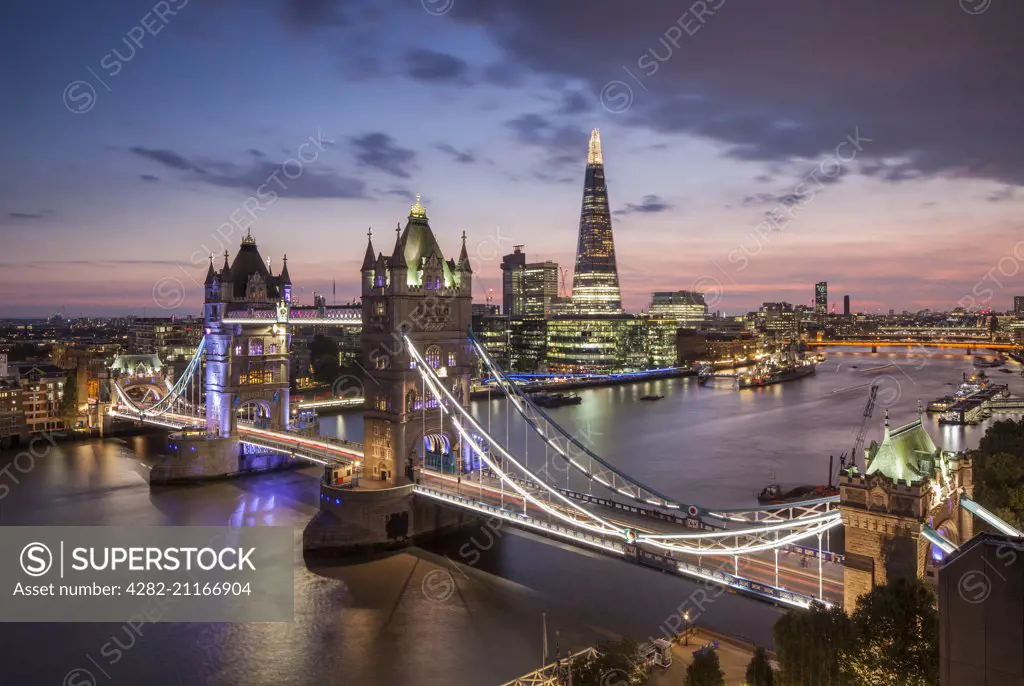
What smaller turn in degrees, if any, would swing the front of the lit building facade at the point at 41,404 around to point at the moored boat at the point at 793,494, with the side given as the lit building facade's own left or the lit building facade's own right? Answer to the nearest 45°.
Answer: approximately 45° to the lit building facade's own left

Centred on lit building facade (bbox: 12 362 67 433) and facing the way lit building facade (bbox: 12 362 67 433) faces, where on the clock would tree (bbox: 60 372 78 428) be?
The tree is roughly at 10 o'clock from the lit building facade.

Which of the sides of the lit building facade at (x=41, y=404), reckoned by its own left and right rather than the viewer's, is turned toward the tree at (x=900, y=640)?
front

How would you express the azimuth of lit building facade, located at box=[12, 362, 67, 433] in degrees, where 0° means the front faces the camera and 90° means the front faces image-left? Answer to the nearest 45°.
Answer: approximately 0°

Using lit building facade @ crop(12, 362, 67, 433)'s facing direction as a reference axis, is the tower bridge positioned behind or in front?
in front

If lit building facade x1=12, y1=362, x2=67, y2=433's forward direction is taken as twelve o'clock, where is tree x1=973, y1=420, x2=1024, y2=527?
The tree is roughly at 11 o'clock from the lit building facade.

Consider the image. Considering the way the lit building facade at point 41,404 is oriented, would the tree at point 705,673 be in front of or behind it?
in front

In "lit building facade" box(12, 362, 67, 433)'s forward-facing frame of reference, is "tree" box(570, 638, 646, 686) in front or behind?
in front

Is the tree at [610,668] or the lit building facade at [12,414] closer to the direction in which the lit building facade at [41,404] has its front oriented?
the tree

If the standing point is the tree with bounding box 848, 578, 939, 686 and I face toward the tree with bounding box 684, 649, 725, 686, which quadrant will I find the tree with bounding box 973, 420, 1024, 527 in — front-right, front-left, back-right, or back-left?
back-right

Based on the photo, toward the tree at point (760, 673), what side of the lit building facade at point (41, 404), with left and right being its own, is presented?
front

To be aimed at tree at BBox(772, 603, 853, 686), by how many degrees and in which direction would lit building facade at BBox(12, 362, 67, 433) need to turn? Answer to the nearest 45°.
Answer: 0° — it already faces it

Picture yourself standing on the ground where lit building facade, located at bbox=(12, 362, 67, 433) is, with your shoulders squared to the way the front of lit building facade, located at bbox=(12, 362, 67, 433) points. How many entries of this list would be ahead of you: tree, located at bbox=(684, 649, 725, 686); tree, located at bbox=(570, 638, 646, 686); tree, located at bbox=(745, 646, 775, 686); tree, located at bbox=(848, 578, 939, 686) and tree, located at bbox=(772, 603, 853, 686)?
5
